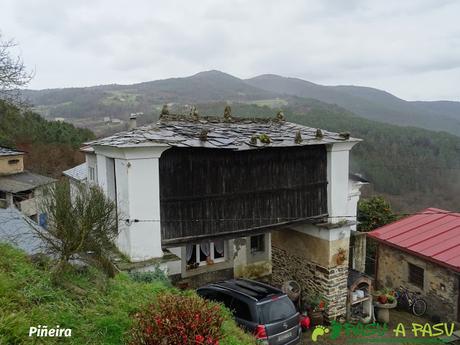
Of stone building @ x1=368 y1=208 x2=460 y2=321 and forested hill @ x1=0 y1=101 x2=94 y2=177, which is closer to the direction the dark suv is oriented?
the forested hill

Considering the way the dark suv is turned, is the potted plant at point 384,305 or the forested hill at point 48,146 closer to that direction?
the forested hill

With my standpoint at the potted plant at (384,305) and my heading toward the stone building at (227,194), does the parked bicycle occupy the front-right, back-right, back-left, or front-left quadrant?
back-right

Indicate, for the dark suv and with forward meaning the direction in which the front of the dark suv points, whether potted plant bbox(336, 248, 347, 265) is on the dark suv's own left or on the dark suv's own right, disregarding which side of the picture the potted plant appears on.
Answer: on the dark suv's own right

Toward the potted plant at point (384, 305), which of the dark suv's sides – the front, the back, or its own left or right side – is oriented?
right

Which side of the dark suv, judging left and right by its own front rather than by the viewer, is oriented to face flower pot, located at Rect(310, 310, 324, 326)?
right

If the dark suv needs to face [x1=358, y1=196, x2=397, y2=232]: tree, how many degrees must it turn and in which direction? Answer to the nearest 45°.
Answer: approximately 90° to its right

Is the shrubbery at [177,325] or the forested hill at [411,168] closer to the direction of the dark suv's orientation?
the forested hill

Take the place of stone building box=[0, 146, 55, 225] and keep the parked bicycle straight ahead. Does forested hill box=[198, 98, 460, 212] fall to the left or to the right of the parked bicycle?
left

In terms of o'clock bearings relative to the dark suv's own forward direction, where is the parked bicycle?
The parked bicycle is roughly at 3 o'clock from the dark suv.

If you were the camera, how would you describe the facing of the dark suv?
facing away from the viewer and to the left of the viewer

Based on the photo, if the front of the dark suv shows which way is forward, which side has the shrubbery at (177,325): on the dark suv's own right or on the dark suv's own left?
on the dark suv's own left
